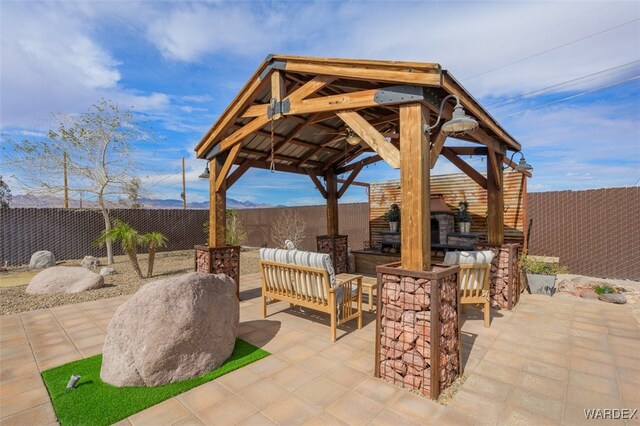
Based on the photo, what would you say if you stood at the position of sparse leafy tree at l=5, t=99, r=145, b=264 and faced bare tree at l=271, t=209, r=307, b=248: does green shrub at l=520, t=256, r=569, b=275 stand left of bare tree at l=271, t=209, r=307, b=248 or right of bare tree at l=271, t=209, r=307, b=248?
right

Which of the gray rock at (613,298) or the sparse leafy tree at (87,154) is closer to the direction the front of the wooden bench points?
the gray rock
